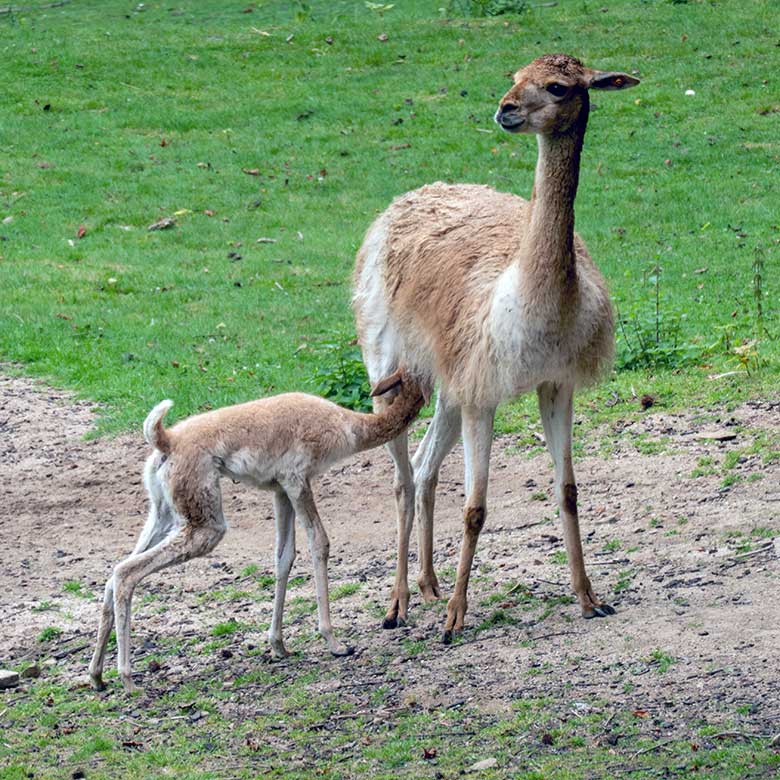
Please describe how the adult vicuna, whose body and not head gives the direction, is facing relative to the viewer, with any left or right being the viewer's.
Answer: facing the viewer and to the right of the viewer

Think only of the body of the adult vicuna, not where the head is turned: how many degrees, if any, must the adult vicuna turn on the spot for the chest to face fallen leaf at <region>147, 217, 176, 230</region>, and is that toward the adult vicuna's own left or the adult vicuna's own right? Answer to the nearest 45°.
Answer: approximately 135° to the adult vicuna's own left

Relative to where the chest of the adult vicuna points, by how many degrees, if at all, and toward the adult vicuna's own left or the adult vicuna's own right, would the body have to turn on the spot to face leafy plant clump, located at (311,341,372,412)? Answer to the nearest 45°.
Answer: approximately 135° to the adult vicuna's own left

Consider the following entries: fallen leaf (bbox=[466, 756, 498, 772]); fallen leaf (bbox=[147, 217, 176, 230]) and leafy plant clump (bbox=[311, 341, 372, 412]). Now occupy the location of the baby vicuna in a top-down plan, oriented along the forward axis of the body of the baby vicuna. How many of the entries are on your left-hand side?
2

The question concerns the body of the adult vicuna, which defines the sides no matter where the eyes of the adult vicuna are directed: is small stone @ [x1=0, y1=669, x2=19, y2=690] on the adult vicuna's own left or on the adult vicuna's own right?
on the adult vicuna's own right

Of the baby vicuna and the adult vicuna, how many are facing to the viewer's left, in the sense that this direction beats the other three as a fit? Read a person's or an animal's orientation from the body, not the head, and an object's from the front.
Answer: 0

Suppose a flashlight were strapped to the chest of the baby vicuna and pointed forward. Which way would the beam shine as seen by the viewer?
to the viewer's right

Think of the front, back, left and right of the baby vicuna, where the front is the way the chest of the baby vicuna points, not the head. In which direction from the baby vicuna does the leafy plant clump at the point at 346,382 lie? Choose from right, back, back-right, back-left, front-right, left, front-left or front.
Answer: left

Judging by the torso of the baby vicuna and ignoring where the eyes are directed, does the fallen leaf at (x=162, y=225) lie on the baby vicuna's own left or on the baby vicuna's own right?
on the baby vicuna's own left

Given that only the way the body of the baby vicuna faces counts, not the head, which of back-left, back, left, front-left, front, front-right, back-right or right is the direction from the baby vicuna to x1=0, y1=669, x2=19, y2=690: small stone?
back

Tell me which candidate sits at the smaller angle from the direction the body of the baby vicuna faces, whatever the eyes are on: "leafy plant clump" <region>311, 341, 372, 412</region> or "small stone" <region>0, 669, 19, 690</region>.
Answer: the leafy plant clump
